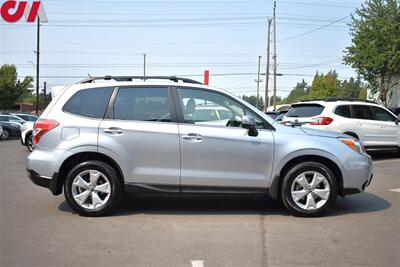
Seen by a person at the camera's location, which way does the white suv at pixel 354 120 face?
facing away from the viewer and to the right of the viewer

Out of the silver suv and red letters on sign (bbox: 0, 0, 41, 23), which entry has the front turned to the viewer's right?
the silver suv

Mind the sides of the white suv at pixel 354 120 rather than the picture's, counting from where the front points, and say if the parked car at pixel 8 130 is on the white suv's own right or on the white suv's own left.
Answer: on the white suv's own left

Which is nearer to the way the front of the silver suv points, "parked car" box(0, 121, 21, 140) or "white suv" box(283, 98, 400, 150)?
the white suv

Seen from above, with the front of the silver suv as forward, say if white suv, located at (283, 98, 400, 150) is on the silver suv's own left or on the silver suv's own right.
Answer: on the silver suv's own left

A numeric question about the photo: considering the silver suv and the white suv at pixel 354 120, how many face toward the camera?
0

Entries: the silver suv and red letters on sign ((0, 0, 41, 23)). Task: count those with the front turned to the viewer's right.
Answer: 1

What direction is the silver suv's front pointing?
to the viewer's right
